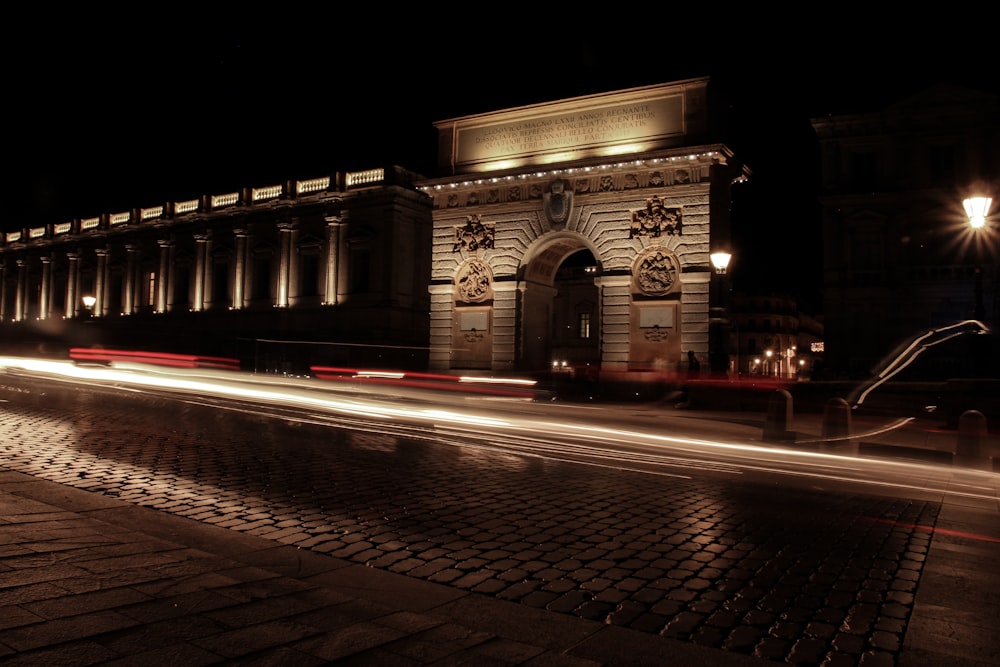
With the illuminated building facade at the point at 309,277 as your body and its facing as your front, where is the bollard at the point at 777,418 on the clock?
The bollard is roughly at 10 o'clock from the illuminated building facade.

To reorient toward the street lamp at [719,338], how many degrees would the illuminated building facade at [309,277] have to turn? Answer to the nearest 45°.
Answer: approximately 90° to its left

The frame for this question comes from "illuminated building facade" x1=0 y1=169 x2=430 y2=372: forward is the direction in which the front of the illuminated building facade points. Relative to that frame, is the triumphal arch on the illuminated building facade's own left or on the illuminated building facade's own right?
on the illuminated building facade's own left

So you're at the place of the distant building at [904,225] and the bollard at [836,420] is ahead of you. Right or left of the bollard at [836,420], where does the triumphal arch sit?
right

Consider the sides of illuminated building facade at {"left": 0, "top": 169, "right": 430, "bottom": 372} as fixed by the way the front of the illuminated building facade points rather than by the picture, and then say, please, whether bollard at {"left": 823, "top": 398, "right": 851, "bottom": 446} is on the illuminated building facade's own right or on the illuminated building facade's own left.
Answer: on the illuminated building facade's own left

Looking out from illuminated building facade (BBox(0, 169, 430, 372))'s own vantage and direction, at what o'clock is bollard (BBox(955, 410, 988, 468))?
The bollard is roughly at 10 o'clock from the illuminated building facade.

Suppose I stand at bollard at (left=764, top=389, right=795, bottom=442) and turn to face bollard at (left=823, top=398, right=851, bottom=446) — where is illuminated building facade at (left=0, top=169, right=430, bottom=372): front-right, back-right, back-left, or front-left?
back-left

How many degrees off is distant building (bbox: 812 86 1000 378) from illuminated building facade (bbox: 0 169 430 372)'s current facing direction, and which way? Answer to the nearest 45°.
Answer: approximately 90° to its left

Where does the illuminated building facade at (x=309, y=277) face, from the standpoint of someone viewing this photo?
facing the viewer and to the left of the viewer
